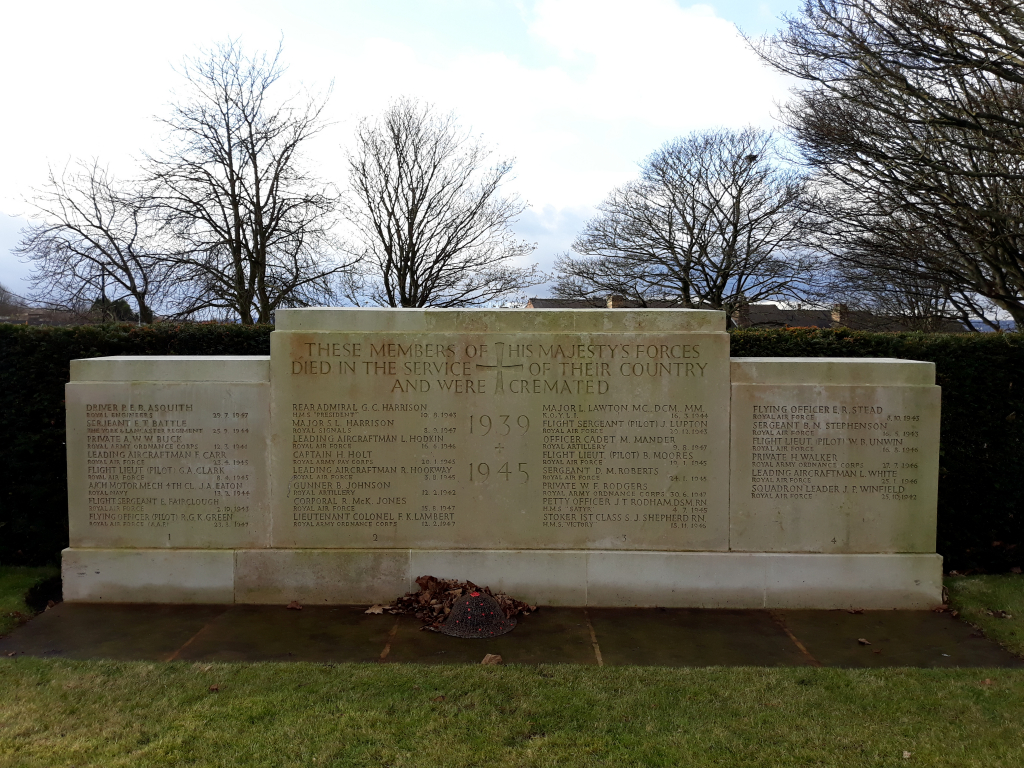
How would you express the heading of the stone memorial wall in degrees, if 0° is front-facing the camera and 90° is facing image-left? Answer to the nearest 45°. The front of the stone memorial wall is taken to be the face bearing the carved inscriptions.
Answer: approximately 0°

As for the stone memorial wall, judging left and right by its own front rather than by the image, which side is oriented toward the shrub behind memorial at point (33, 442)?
right

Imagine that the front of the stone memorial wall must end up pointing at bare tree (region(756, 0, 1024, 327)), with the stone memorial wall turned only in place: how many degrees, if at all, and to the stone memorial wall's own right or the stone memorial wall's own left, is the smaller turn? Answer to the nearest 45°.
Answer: approximately 135° to the stone memorial wall's own left
